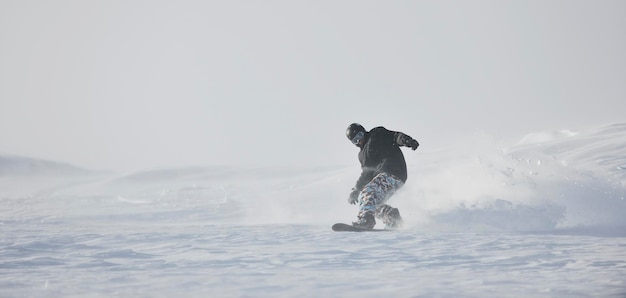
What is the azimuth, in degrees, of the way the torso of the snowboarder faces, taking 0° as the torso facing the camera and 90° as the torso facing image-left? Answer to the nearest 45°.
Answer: approximately 45°
